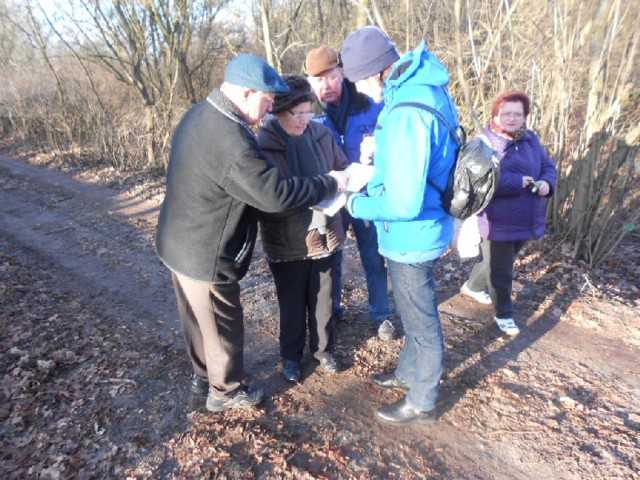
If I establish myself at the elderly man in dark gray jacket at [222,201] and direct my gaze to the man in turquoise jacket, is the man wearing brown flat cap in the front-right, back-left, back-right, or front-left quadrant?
front-left

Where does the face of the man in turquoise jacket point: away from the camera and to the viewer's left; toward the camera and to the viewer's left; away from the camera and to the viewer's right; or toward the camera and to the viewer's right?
away from the camera and to the viewer's left

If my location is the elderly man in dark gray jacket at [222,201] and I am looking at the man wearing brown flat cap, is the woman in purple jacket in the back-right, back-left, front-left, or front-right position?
front-right

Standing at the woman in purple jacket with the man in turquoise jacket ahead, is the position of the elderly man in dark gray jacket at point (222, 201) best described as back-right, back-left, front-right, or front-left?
front-right

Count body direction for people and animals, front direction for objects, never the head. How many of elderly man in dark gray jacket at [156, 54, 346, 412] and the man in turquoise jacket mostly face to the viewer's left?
1

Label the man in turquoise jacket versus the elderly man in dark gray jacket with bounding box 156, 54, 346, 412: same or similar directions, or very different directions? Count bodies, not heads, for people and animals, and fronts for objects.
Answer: very different directions

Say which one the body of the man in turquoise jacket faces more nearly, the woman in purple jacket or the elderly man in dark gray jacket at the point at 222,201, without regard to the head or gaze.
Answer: the elderly man in dark gray jacket

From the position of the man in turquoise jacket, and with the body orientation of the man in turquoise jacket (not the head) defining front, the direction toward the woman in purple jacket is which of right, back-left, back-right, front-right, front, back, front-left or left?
back-right

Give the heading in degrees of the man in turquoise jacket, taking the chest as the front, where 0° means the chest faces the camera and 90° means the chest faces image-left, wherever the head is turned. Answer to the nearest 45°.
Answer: approximately 90°

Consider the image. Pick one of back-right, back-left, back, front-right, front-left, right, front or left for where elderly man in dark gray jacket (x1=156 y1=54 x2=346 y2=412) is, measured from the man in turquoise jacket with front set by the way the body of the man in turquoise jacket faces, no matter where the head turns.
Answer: front

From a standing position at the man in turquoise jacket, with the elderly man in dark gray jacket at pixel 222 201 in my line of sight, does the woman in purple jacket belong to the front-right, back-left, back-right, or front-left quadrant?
back-right

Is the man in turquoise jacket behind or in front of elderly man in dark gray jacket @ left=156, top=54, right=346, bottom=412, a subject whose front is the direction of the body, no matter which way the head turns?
in front

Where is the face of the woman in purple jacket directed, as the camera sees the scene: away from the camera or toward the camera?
toward the camera

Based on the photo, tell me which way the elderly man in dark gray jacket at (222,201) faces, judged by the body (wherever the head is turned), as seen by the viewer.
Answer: to the viewer's right
